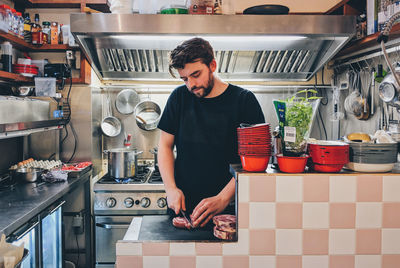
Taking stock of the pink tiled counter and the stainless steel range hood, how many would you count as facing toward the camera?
2

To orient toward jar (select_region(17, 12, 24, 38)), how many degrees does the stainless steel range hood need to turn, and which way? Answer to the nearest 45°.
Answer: approximately 90° to its right

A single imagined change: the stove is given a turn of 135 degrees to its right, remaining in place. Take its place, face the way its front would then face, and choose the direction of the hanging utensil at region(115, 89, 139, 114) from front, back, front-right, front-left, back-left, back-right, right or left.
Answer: front-right

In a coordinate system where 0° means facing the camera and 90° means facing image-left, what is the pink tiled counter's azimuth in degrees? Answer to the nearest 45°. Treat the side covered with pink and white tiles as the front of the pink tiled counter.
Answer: approximately 0°

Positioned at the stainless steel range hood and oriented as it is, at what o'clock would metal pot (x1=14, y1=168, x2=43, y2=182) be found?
The metal pot is roughly at 3 o'clock from the stainless steel range hood.

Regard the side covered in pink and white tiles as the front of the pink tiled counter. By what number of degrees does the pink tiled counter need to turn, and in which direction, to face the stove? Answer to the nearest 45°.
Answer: approximately 135° to its right
